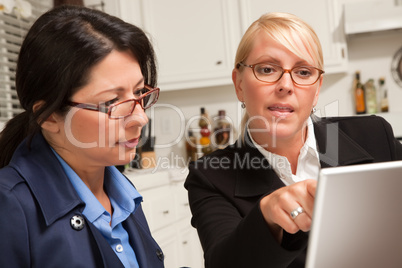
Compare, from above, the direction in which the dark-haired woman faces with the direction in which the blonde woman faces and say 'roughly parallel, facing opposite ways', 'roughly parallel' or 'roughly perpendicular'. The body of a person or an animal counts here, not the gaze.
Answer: roughly perpendicular

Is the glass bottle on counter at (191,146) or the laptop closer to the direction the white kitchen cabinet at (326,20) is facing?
the laptop

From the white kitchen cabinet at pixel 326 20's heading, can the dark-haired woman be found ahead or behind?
ahead

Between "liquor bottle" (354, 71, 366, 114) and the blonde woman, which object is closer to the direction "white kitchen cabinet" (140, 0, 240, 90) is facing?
the blonde woman

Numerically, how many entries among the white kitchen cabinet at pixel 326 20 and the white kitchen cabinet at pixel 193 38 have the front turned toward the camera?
2

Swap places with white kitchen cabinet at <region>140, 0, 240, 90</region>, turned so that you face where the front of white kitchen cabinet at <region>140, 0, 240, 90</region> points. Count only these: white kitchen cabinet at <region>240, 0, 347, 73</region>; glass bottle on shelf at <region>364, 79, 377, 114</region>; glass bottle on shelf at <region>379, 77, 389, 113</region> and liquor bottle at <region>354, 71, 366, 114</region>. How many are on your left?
4

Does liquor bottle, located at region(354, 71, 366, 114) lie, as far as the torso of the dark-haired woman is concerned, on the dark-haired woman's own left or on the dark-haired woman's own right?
on the dark-haired woman's own left

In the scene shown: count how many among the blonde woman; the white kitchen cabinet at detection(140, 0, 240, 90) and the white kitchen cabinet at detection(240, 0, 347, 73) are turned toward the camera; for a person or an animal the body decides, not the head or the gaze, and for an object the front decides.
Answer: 3

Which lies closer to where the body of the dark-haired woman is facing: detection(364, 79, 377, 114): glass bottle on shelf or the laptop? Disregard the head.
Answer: the laptop

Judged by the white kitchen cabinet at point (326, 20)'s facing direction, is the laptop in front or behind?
in front

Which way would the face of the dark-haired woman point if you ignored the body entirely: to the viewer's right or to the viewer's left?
to the viewer's right

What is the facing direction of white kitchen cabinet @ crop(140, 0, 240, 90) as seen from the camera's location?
facing the viewer

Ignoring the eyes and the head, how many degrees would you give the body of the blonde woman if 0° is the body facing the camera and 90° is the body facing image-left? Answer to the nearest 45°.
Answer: approximately 0°
